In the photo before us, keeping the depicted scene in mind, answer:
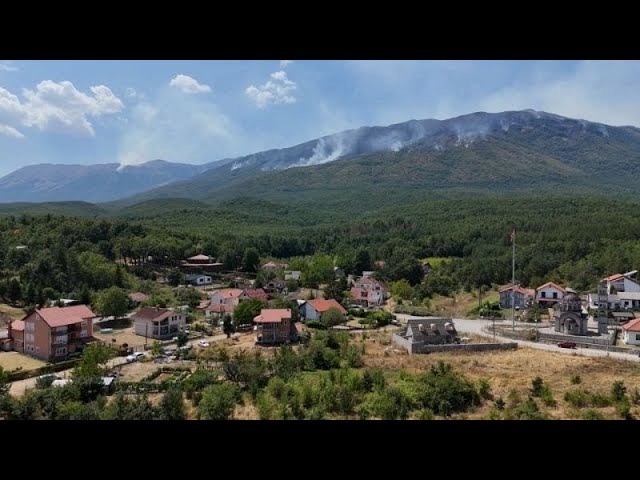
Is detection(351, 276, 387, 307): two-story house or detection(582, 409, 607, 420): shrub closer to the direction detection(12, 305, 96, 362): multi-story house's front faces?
the shrub

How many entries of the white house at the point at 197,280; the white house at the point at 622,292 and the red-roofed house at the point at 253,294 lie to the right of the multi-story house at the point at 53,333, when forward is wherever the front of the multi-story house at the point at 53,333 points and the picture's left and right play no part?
0

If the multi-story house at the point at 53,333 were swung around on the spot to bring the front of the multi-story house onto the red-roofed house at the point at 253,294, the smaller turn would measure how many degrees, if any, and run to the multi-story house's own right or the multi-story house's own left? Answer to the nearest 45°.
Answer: approximately 90° to the multi-story house's own left

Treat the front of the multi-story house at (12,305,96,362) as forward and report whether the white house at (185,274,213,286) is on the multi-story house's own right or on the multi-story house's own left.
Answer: on the multi-story house's own left

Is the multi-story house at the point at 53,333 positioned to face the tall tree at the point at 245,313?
no

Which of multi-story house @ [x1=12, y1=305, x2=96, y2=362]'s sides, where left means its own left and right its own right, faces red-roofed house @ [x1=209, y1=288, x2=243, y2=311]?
left

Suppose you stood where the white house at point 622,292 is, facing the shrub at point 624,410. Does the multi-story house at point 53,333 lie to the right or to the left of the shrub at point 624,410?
right

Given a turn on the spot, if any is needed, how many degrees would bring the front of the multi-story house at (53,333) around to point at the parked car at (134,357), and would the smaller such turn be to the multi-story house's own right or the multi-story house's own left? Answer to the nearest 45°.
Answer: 0° — it already faces it

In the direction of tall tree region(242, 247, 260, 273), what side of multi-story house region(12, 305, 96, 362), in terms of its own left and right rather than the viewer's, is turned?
left

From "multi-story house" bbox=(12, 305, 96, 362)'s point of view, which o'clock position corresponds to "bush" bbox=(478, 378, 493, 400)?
The bush is roughly at 12 o'clock from the multi-story house.

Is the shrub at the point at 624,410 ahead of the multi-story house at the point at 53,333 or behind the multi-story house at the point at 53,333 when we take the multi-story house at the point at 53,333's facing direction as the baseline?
ahead

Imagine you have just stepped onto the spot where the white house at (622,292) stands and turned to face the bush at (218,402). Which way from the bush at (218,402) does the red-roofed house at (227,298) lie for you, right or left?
right

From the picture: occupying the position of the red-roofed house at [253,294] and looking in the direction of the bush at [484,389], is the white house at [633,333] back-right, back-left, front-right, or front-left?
front-left

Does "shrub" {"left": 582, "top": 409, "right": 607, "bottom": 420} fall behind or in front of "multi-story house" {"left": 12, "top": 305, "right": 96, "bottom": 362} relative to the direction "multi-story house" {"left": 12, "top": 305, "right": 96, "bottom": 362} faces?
in front

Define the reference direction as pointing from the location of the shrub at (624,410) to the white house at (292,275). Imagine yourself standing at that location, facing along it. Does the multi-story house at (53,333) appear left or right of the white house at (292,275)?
left

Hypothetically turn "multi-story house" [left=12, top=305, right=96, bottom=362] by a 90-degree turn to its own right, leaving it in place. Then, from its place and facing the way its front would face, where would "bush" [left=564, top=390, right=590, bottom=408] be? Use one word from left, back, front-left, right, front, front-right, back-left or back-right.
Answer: left

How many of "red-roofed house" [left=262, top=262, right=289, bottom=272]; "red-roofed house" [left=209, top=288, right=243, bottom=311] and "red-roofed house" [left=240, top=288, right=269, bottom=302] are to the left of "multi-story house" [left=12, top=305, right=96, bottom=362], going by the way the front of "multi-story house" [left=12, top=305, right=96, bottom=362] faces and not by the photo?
3

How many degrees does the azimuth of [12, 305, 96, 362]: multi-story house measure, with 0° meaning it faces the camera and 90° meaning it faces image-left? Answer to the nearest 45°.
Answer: approximately 315°

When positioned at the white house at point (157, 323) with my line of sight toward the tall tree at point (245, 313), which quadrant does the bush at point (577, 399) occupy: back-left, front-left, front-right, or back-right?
front-right
